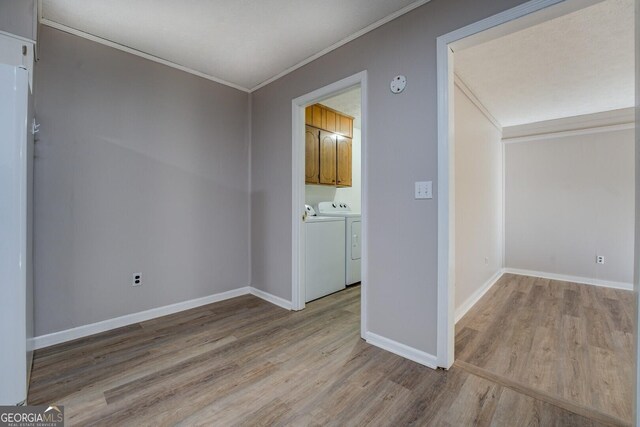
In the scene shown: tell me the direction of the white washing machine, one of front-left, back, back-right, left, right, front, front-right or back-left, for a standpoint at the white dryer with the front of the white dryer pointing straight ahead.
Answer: right

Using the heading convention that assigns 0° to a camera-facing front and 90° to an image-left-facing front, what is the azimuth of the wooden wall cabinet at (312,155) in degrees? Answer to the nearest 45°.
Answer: approximately 315°

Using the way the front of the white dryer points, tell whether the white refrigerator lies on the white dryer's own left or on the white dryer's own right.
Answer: on the white dryer's own right

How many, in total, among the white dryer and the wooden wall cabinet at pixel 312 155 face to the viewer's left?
0

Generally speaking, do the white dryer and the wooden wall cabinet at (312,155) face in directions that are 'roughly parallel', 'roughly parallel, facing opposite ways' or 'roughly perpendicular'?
roughly parallel
